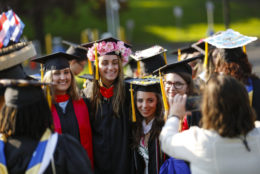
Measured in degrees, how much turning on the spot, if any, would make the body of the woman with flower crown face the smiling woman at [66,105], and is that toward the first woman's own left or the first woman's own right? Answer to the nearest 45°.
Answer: approximately 90° to the first woman's own right

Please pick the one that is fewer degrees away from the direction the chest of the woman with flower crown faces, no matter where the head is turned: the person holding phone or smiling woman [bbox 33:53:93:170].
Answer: the person holding phone

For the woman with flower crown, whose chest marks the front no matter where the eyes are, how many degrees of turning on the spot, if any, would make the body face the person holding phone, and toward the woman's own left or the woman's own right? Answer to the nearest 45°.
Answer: approximately 45° to the woman's own left

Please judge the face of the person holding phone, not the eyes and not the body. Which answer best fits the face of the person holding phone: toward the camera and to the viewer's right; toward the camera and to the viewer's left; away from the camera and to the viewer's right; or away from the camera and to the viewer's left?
away from the camera and to the viewer's left

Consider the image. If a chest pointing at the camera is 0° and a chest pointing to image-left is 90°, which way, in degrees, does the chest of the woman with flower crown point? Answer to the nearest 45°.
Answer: approximately 0°
